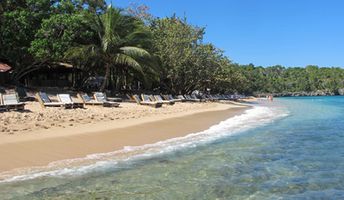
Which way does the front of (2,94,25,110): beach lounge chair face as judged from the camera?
facing the viewer and to the right of the viewer

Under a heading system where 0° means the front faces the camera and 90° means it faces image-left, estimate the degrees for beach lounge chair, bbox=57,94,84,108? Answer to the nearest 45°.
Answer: approximately 315°

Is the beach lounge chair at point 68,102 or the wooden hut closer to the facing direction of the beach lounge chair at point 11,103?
the beach lounge chair

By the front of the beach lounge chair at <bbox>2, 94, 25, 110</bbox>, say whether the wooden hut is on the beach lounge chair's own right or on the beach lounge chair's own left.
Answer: on the beach lounge chair's own left

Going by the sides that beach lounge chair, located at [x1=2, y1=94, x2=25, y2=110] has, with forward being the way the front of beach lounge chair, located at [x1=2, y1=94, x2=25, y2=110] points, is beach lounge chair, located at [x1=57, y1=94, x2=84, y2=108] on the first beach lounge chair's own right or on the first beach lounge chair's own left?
on the first beach lounge chair's own left

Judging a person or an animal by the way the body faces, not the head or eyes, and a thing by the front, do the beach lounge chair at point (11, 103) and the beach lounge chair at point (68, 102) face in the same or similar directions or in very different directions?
same or similar directions

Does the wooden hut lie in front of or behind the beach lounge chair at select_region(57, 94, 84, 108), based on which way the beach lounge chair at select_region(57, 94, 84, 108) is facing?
behind

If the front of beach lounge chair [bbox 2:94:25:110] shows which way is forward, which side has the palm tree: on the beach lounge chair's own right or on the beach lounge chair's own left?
on the beach lounge chair's own left

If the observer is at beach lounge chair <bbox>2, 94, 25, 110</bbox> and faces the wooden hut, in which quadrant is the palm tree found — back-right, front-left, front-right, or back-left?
front-right

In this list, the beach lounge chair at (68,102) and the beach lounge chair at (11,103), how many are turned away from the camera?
0

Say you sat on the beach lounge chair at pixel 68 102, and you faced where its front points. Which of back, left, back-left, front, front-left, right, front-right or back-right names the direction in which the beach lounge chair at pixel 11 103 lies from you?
right

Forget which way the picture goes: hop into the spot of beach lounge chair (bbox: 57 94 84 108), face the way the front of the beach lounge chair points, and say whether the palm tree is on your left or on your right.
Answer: on your left

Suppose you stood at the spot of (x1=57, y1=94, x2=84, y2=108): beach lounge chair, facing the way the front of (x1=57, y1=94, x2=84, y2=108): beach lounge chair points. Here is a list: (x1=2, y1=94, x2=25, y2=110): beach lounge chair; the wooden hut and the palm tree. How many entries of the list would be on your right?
1
